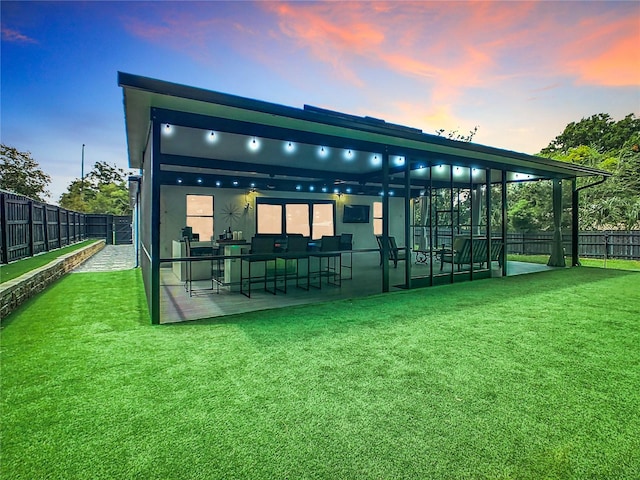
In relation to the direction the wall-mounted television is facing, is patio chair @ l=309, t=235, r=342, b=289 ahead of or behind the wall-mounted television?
ahead

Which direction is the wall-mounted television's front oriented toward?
toward the camera

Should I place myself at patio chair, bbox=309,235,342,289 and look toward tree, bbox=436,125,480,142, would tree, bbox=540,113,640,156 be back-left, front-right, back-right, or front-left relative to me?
front-right

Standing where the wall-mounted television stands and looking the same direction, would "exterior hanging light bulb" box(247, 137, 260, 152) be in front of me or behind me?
in front

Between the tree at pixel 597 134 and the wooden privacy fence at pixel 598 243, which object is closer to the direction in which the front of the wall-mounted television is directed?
the wooden privacy fence

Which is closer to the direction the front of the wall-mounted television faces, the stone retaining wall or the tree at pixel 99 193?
the stone retaining wall

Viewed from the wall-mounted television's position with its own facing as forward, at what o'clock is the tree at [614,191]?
The tree is roughly at 9 o'clock from the wall-mounted television.

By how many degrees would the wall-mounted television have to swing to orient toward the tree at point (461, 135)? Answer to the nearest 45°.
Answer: approximately 135° to its left
